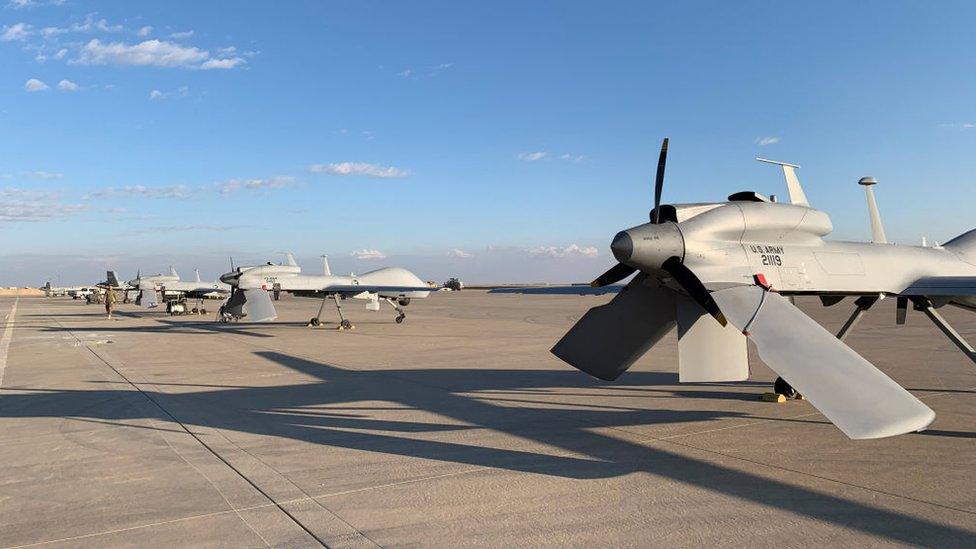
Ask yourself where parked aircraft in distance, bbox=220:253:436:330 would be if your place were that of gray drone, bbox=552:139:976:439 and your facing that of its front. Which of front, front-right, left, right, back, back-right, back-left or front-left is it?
left
